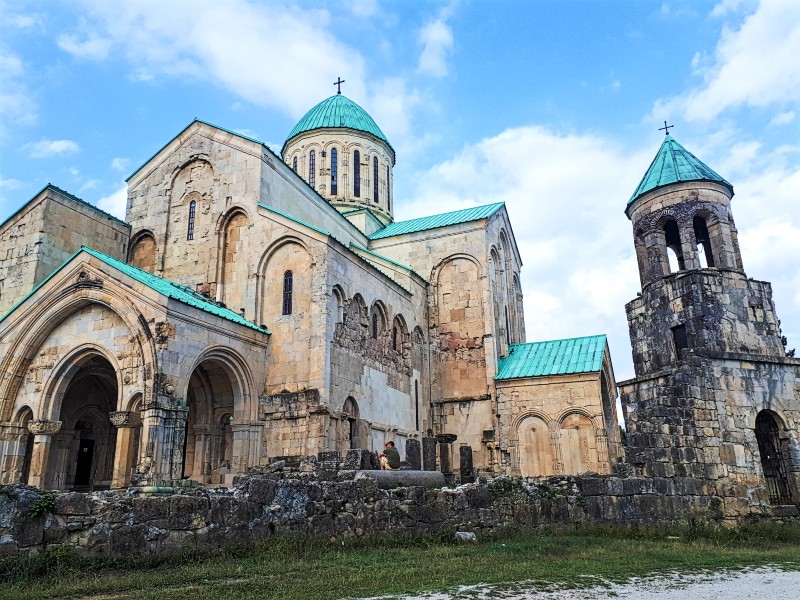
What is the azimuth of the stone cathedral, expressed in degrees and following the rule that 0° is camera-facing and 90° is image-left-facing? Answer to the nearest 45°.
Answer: approximately 45°

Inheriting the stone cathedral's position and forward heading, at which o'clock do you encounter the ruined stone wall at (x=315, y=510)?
The ruined stone wall is roughly at 10 o'clock from the stone cathedral.

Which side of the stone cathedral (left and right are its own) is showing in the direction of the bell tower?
left

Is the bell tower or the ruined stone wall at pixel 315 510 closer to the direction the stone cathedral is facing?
the ruined stone wall
